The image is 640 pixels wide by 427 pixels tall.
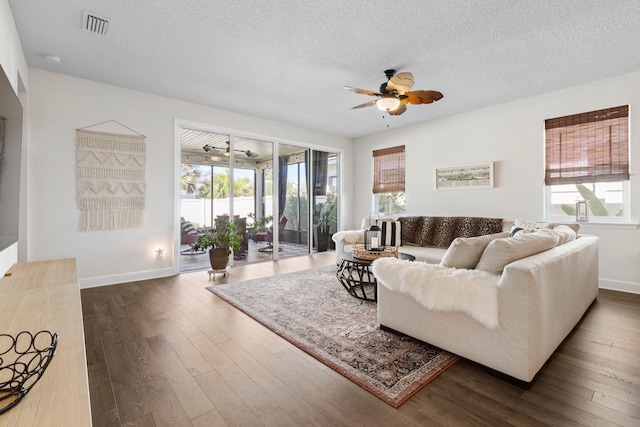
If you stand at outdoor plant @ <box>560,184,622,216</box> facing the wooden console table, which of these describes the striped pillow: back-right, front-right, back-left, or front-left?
front-right

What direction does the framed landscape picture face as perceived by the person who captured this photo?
facing the viewer and to the left of the viewer

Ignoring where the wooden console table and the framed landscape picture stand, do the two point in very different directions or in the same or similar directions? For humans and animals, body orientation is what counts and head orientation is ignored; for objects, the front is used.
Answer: very different directions

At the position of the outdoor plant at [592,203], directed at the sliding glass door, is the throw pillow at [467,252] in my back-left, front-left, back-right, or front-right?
front-left

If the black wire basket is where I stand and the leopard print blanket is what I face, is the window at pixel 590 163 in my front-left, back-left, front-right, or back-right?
front-right

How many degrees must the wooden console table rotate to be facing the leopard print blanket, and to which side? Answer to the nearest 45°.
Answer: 0° — it already faces it

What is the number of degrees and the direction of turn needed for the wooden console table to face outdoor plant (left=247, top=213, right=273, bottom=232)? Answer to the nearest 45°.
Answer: approximately 45° to its left

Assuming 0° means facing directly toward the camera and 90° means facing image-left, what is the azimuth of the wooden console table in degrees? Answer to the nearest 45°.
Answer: approximately 270°

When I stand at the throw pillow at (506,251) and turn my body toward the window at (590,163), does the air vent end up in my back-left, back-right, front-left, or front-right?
back-left

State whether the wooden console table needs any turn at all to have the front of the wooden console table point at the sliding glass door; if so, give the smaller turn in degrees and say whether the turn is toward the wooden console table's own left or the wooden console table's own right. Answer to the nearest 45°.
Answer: approximately 45° to the wooden console table's own left

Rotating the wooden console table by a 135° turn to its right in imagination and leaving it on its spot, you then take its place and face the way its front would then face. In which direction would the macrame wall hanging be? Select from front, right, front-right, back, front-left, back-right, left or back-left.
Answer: back-right

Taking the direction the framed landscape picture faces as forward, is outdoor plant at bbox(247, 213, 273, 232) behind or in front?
in front

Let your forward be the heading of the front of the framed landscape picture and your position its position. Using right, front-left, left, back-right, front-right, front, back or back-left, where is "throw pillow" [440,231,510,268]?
front-left

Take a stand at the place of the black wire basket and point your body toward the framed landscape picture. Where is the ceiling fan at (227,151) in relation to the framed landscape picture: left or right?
left

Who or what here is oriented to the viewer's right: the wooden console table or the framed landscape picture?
the wooden console table

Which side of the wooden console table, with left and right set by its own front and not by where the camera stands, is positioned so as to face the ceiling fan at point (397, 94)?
front

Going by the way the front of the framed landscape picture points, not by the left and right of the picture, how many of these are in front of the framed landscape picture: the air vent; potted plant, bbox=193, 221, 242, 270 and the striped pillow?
3
